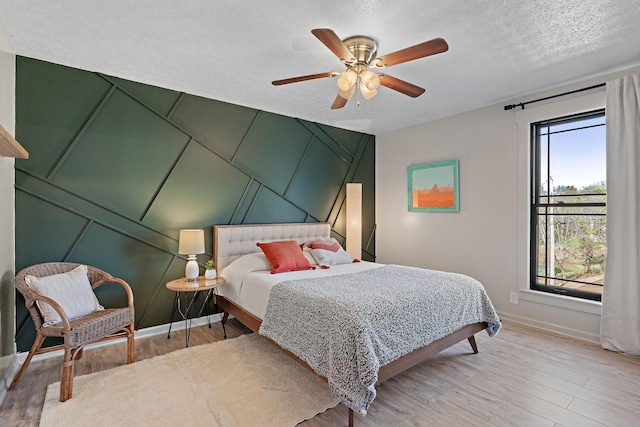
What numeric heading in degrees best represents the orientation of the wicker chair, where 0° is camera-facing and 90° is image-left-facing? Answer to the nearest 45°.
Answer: approximately 315°

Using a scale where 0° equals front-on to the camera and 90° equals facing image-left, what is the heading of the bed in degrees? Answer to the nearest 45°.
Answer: approximately 315°

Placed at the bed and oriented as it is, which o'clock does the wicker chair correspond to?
The wicker chair is roughly at 4 o'clock from the bed.

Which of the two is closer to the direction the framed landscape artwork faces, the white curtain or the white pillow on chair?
the white pillow on chair

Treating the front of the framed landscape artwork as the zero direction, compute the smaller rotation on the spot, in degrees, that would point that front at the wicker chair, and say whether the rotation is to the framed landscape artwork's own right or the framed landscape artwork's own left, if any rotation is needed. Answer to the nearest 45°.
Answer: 0° — it already faces it

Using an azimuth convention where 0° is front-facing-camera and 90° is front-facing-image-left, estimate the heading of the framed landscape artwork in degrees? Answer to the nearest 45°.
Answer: approximately 45°

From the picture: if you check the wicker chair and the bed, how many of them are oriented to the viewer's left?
0

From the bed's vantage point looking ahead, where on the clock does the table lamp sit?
The table lamp is roughly at 5 o'clock from the bed.

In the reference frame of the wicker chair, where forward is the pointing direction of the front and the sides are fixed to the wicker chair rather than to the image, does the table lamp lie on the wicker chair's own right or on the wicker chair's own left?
on the wicker chair's own left

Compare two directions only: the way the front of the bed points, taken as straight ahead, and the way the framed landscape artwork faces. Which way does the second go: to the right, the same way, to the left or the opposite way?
to the right

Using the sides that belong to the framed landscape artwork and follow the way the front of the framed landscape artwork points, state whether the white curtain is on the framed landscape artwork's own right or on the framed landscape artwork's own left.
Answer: on the framed landscape artwork's own left
